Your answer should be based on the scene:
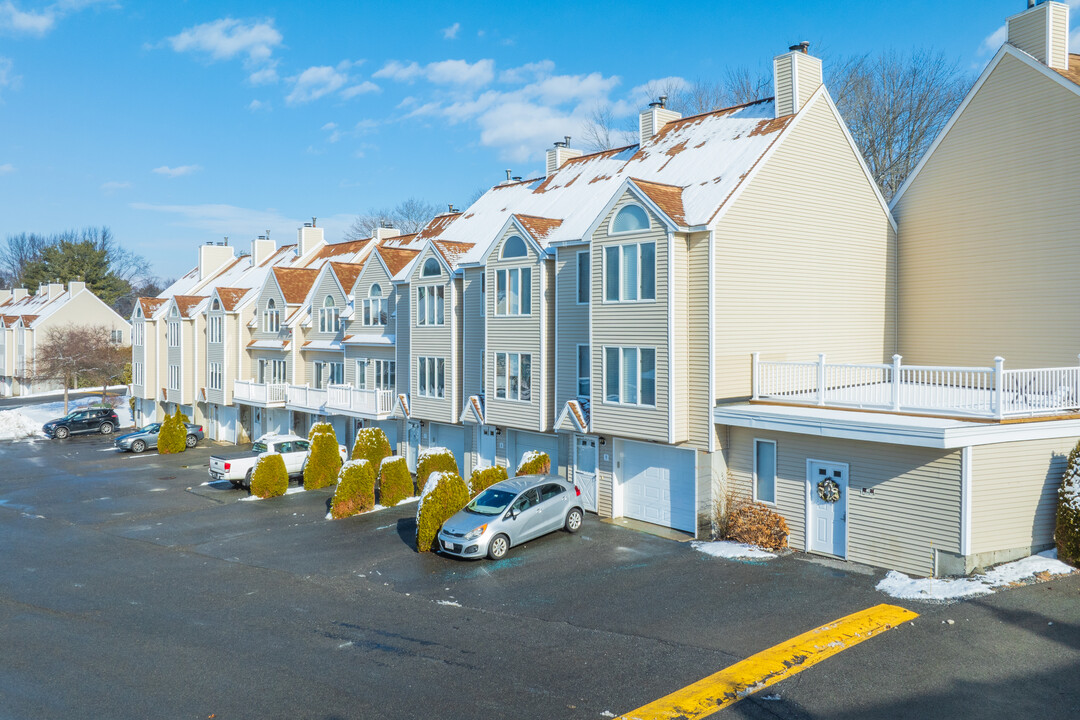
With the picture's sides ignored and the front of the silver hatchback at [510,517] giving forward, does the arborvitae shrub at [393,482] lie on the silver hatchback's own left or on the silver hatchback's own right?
on the silver hatchback's own right

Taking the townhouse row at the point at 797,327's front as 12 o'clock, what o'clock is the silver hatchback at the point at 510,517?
The silver hatchback is roughly at 1 o'clock from the townhouse row.

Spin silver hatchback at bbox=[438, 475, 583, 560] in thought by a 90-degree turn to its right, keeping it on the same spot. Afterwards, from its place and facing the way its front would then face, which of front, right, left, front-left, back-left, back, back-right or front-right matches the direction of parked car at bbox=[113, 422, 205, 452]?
front

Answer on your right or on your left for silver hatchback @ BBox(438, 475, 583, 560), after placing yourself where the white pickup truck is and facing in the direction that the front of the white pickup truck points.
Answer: on your right

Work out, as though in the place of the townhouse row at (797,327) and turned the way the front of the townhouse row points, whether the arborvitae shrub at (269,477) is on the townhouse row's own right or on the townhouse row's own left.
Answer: on the townhouse row's own right

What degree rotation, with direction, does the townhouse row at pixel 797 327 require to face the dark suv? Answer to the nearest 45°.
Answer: approximately 90° to its right

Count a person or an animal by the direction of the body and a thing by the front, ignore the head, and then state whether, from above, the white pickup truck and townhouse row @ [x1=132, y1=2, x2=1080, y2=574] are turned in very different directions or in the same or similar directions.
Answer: very different directions

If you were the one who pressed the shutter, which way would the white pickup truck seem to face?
facing away from the viewer and to the right of the viewer

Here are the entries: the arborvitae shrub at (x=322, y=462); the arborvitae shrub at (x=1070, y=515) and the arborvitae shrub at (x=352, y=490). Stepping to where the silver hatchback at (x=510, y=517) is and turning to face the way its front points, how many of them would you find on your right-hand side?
2

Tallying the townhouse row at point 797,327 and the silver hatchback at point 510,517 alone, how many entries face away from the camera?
0

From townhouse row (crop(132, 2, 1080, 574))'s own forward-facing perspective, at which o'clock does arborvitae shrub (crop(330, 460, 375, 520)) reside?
The arborvitae shrub is roughly at 2 o'clock from the townhouse row.

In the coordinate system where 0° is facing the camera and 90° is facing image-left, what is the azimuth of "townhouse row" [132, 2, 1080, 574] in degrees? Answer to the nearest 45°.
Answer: approximately 45°

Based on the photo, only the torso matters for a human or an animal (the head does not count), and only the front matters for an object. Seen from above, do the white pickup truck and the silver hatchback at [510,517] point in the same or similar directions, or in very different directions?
very different directions

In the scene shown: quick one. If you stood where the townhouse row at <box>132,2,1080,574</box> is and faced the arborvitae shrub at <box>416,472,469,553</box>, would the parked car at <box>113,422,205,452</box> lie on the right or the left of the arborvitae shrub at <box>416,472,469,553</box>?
right
